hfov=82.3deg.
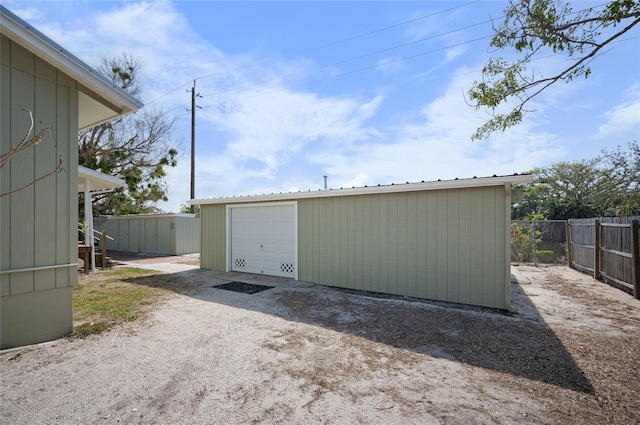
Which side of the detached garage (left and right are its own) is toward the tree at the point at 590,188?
back

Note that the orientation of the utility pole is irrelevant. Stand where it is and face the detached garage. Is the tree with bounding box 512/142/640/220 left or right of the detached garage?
left

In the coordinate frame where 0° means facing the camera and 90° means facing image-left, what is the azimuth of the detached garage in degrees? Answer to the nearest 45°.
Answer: approximately 45°

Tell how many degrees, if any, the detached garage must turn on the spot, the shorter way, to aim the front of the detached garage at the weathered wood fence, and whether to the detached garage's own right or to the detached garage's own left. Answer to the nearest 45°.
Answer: approximately 135° to the detached garage's own left

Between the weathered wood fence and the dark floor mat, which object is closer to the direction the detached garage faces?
the dark floor mat

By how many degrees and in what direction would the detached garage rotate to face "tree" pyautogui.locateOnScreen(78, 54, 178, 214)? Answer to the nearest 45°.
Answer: approximately 90° to its right

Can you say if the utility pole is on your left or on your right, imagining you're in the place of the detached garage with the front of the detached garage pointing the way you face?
on your right

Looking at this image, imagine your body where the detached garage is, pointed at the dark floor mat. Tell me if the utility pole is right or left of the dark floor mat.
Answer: right

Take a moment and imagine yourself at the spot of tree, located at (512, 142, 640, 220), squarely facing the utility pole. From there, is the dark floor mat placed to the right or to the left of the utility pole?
left
